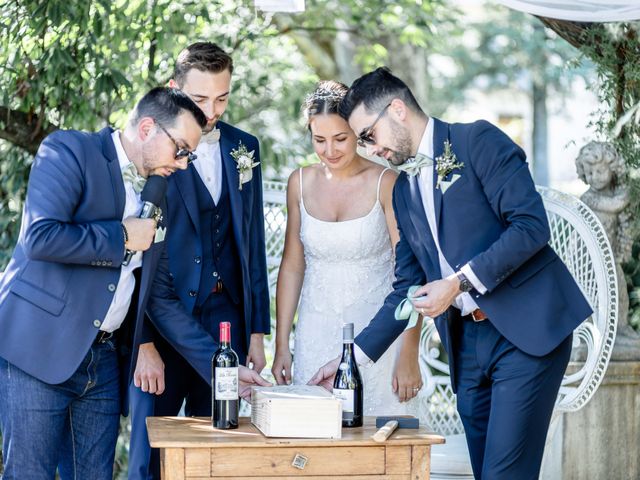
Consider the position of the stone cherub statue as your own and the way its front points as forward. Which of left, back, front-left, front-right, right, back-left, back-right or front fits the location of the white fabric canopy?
front

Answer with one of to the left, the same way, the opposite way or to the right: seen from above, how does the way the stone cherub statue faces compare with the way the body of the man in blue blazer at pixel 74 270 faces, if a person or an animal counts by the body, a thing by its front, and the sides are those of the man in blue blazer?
to the right

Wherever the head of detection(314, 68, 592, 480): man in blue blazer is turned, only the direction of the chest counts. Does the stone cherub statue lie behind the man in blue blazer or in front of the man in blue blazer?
behind

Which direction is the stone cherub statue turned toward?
toward the camera

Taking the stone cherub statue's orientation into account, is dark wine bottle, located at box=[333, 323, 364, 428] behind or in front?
in front

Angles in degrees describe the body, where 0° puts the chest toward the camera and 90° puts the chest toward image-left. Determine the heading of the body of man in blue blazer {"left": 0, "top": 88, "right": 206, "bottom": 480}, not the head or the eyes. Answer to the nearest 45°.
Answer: approximately 315°

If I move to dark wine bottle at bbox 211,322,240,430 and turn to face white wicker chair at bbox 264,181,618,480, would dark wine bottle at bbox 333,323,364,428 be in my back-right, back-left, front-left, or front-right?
front-right

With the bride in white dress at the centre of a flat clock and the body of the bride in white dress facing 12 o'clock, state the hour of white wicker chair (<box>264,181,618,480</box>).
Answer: The white wicker chair is roughly at 8 o'clock from the bride in white dress.

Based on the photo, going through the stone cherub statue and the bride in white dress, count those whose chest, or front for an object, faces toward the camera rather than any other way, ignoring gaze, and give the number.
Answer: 2

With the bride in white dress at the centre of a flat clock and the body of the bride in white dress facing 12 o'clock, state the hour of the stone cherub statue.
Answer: The stone cherub statue is roughly at 8 o'clock from the bride in white dress.

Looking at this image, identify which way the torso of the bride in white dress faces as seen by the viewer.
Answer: toward the camera
